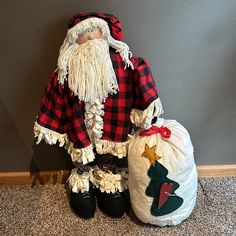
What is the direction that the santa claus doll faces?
toward the camera
